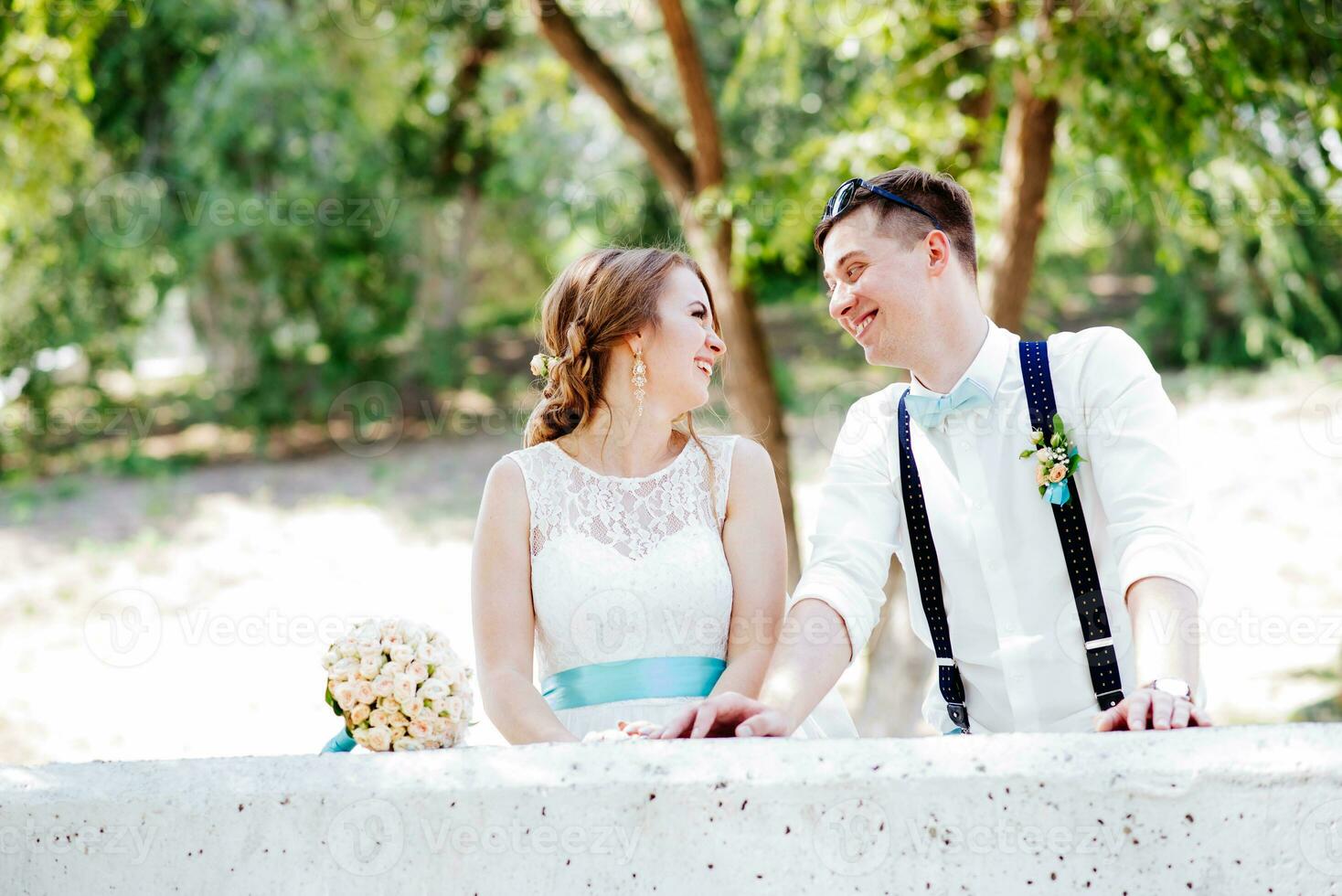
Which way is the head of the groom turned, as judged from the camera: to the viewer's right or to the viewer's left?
to the viewer's left

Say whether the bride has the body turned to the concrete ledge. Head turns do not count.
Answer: yes

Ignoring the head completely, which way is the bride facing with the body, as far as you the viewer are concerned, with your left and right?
facing the viewer

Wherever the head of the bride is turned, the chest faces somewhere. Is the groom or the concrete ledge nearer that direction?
the concrete ledge

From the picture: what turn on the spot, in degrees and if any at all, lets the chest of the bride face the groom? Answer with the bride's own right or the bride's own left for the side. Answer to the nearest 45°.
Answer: approximately 45° to the bride's own left
